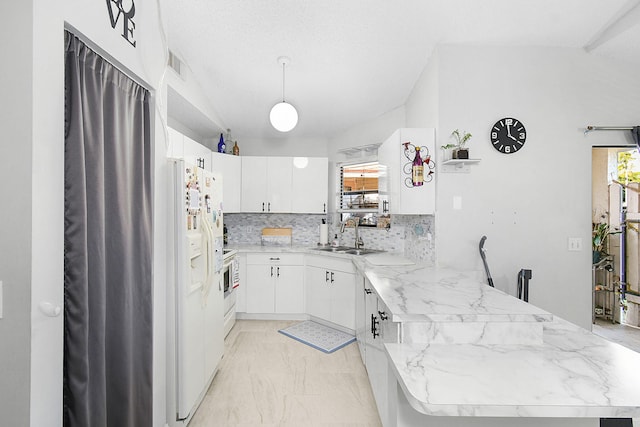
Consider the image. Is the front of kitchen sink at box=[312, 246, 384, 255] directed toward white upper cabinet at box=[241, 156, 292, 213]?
no

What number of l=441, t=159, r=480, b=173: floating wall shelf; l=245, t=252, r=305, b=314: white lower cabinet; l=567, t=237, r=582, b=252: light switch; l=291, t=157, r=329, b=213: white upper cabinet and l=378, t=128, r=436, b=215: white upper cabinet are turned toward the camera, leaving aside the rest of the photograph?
4

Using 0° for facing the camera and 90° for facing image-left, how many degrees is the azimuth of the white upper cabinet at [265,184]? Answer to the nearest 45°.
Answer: approximately 0°

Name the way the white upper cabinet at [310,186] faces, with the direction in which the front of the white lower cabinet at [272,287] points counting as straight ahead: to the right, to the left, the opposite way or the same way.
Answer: the same way

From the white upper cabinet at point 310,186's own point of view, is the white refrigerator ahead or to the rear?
ahead

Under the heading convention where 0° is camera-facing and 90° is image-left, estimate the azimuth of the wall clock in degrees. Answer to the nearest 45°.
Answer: approximately 0°

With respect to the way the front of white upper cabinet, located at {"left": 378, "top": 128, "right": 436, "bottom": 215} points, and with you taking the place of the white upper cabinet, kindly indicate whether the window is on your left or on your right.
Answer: on your right

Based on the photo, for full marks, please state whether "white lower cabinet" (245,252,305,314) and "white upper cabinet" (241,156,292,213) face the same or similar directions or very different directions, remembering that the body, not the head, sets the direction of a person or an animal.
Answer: same or similar directions

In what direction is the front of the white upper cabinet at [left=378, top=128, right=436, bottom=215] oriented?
to the viewer's left

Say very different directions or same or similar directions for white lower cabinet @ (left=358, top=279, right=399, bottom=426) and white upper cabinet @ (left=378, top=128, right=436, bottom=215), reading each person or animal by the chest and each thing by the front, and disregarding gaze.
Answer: same or similar directions

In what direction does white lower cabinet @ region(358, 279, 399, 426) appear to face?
to the viewer's left

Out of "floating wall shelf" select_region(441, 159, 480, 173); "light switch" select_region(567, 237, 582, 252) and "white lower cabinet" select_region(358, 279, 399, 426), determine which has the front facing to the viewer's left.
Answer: the white lower cabinet

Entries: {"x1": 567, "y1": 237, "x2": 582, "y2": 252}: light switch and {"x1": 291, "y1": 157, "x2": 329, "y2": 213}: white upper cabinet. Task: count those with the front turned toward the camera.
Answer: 2

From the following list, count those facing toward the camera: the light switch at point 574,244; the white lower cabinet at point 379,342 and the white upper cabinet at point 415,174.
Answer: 1
